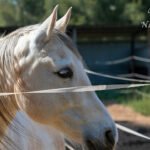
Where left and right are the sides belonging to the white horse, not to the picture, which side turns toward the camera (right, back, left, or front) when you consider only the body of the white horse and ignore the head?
right
